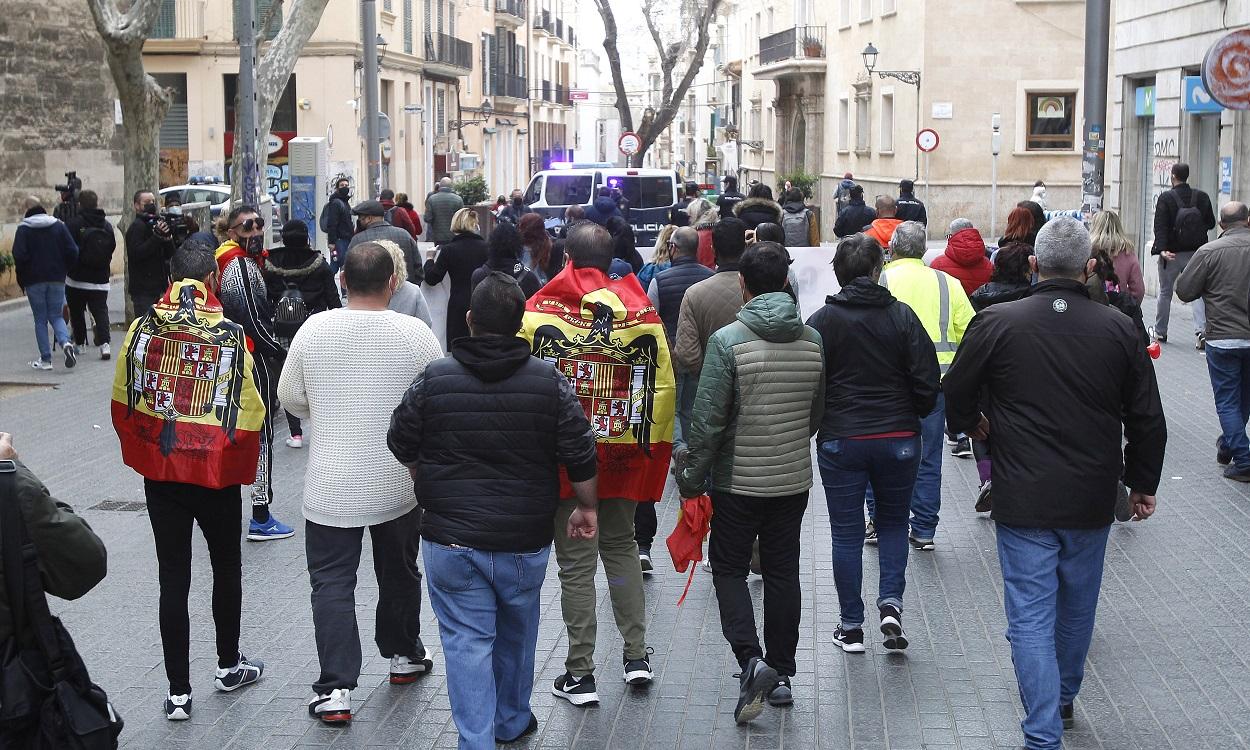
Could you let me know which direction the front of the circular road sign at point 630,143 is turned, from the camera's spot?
facing the viewer

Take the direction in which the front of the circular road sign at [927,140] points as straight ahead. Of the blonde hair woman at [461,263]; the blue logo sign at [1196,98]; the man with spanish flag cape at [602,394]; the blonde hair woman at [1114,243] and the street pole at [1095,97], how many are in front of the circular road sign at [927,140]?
5

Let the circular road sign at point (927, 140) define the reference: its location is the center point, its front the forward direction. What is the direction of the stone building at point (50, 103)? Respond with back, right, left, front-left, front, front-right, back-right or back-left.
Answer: front-right

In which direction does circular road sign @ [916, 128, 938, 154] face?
toward the camera

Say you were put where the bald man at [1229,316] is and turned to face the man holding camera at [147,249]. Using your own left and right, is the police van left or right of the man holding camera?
right

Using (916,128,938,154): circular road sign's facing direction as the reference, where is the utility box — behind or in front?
in front

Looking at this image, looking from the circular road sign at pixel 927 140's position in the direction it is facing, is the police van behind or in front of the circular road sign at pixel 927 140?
in front

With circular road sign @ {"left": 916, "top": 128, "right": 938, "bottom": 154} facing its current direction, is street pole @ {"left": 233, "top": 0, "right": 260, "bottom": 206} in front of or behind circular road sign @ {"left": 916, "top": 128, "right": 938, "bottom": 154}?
in front

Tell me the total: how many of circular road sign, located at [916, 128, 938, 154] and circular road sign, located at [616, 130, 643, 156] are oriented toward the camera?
2

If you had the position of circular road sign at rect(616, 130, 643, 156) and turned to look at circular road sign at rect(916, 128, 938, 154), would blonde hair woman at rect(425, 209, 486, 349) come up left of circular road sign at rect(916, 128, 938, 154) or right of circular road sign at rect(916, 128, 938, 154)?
right

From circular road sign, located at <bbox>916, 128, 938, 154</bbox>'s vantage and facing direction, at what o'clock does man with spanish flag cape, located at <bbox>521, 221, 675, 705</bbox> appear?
The man with spanish flag cape is roughly at 12 o'clock from the circular road sign.

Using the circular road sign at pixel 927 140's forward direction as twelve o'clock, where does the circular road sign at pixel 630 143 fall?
the circular road sign at pixel 630 143 is roughly at 4 o'clock from the circular road sign at pixel 927 140.

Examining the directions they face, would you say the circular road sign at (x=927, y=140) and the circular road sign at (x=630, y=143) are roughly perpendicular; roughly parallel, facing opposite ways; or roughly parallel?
roughly parallel
